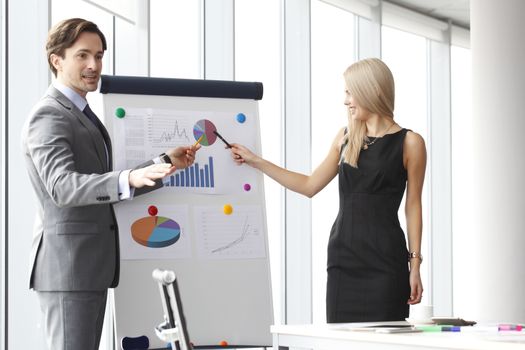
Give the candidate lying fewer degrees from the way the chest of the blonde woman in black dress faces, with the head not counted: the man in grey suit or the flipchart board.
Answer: the man in grey suit

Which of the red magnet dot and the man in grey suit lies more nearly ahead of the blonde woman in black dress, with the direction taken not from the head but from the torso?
the man in grey suit

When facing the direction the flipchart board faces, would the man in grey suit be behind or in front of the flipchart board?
in front

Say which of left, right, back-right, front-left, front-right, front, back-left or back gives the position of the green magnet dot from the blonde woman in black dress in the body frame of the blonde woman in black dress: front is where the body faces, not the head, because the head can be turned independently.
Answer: front-right

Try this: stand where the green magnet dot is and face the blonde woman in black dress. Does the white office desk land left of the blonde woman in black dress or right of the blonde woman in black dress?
right

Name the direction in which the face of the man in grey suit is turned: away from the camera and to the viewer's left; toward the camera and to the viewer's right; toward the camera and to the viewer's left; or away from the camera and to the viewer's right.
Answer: toward the camera and to the viewer's right

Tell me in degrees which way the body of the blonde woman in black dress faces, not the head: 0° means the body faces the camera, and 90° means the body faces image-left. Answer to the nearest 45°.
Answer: approximately 45°

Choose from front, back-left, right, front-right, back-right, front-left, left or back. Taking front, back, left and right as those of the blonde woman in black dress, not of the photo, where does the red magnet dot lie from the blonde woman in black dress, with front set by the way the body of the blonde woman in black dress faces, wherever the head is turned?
front-right

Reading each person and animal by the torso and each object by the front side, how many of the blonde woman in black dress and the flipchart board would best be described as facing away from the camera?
0

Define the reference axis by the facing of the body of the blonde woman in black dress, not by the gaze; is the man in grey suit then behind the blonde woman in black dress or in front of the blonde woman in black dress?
in front

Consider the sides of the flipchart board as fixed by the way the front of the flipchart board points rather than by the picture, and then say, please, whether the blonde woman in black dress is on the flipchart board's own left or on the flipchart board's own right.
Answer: on the flipchart board's own left

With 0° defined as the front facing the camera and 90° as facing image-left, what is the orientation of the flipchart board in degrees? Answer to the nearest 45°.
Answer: approximately 0°

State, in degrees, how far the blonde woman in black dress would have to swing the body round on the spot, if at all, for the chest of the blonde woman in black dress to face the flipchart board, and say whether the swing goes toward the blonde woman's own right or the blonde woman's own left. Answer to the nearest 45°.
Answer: approximately 45° to the blonde woman's own right

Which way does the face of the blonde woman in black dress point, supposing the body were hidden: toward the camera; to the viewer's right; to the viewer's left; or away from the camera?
to the viewer's left

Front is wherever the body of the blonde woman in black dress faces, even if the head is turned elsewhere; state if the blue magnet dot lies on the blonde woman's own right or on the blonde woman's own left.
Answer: on the blonde woman's own right
